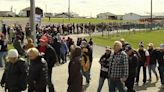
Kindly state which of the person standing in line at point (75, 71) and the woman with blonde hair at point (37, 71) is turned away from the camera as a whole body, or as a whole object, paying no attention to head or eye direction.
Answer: the person standing in line

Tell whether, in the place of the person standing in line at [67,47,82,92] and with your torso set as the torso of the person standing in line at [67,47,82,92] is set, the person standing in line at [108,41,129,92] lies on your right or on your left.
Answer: on your right

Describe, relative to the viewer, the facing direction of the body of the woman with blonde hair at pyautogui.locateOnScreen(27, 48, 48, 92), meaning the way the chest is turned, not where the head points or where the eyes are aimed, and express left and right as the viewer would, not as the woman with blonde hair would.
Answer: facing the viewer and to the left of the viewer

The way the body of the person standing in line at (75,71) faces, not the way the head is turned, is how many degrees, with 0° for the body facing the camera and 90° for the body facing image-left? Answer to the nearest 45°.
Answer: approximately 180°

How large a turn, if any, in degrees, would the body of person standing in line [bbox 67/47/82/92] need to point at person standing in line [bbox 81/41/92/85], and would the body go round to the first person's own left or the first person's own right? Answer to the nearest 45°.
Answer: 0° — they already face them

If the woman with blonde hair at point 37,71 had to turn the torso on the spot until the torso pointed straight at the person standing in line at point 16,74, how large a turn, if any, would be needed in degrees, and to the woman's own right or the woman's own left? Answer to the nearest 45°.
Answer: approximately 45° to the woman's own right

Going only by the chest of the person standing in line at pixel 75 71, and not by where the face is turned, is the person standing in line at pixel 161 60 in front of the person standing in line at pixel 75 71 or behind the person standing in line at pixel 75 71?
in front

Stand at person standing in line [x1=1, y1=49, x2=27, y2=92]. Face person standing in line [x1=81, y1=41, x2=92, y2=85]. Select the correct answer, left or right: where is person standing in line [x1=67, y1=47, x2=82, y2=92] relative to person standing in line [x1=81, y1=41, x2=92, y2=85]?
right

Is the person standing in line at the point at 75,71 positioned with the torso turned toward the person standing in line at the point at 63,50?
yes
